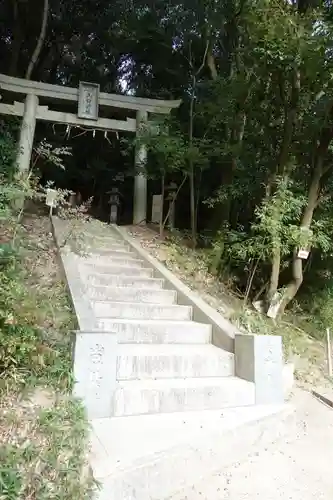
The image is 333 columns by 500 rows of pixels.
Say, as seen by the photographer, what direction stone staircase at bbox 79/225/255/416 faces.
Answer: facing the viewer

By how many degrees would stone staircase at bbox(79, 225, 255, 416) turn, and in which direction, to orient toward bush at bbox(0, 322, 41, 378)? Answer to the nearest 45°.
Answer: approximately 45° to its right

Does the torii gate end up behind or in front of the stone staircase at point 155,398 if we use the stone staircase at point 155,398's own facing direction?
behind

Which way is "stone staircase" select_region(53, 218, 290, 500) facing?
toward the camera

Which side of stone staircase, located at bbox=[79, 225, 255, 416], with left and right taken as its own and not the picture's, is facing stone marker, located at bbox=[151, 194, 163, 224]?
back

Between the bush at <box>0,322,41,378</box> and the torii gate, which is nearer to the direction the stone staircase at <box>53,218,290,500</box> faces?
the bush

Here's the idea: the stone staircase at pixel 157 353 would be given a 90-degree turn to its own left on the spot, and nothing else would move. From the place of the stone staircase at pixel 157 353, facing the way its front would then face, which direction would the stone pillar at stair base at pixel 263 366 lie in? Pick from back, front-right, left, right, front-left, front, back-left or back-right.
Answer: front
